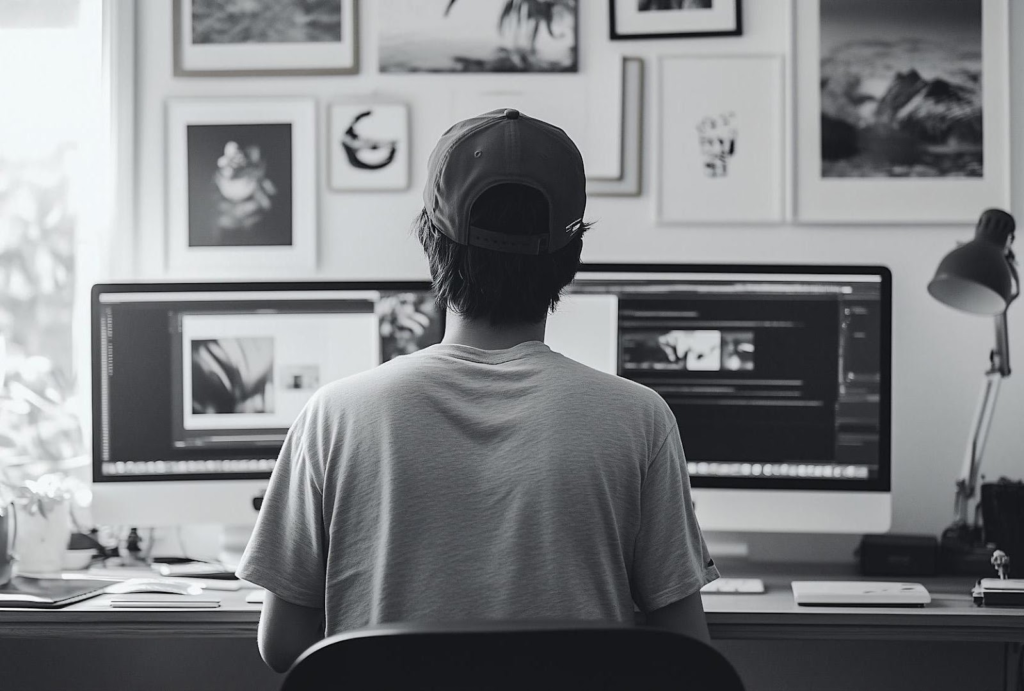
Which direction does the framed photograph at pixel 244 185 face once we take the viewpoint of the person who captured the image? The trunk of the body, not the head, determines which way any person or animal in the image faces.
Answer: facing the viewer

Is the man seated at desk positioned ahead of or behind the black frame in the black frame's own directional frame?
ahead

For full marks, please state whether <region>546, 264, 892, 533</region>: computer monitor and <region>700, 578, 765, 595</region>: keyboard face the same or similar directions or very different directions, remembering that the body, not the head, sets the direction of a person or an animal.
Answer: same or similar directions

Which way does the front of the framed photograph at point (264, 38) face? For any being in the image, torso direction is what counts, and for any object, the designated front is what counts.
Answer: toward the camera

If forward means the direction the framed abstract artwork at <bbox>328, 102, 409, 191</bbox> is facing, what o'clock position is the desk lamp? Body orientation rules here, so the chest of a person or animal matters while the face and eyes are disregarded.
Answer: The desk lamp is roughly at 10 o'clock from the framed abstract artwork.

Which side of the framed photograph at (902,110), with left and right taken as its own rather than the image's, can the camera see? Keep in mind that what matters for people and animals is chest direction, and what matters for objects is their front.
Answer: front

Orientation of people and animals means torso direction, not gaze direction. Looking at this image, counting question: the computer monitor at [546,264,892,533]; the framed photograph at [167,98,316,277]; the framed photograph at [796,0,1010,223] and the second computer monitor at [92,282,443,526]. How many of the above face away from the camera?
0

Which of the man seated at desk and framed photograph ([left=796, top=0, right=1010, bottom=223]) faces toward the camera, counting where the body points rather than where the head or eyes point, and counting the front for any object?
the framed photograph

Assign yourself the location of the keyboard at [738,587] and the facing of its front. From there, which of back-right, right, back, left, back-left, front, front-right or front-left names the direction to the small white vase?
right

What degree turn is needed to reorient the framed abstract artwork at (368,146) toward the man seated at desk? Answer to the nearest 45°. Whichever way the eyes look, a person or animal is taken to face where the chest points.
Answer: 0° — it already faces them

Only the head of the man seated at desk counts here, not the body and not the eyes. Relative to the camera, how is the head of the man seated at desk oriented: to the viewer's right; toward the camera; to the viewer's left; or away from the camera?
away from the camera

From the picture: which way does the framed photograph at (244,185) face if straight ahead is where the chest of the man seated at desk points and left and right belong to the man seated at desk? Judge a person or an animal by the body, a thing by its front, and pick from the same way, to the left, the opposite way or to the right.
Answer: the opposite way
